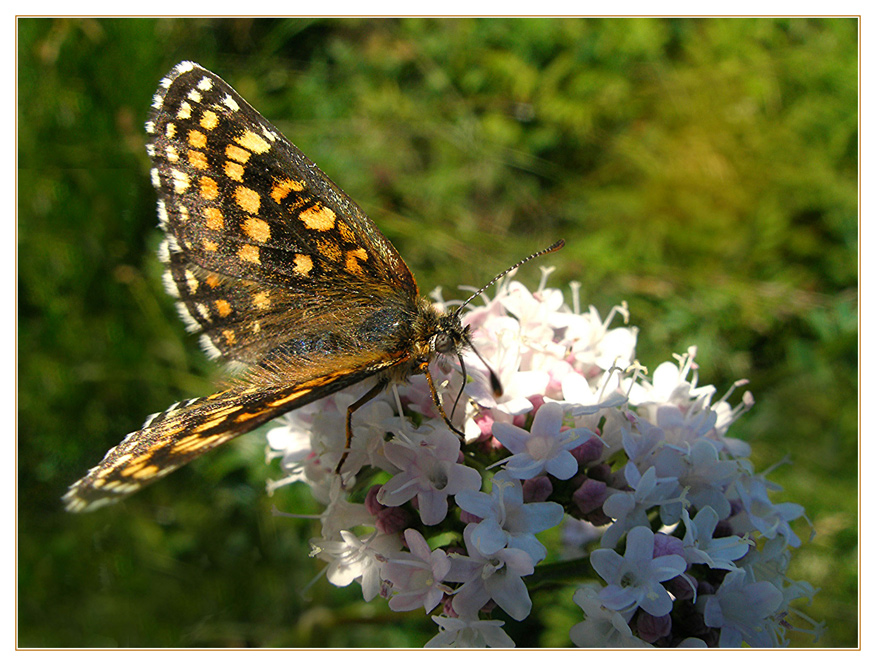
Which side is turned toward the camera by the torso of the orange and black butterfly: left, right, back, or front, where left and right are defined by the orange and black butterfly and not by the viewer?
right
